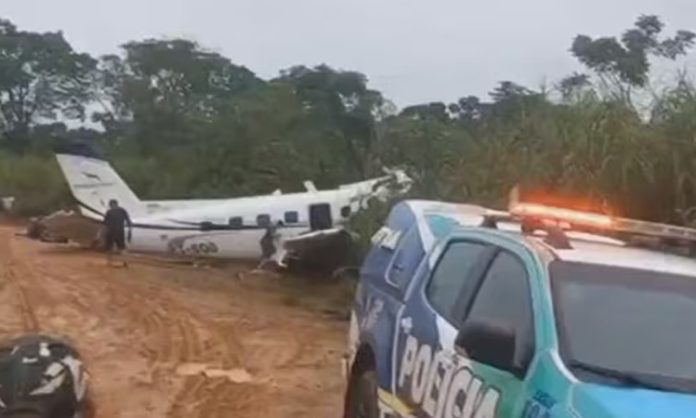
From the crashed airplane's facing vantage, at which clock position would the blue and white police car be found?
The blue and white police car is roughly at 3 o'clock from the crashed airplane.

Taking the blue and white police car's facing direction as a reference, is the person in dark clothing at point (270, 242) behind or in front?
behind

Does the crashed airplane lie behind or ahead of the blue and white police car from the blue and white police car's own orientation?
behind

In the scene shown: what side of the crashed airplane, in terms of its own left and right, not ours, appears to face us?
right

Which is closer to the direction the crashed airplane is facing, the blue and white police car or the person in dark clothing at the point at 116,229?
the blue and white police car

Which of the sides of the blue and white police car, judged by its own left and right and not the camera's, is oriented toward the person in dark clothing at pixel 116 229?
back

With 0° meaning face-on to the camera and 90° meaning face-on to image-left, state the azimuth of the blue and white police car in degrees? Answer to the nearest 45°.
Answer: approximately 315°

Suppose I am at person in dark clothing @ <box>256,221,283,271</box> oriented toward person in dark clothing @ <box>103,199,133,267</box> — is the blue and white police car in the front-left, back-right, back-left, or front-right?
back-left
